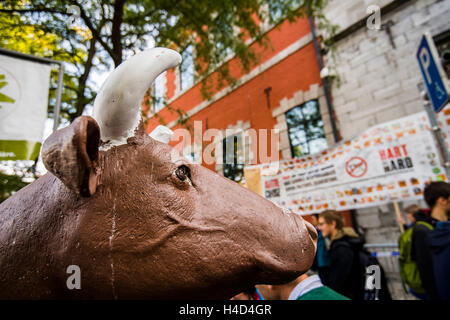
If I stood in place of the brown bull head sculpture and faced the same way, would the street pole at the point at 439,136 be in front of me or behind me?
in front

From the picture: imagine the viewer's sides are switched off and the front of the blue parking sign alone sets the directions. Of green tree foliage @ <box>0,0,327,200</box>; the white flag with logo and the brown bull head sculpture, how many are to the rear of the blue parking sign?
0

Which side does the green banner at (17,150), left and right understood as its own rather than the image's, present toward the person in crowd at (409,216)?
left

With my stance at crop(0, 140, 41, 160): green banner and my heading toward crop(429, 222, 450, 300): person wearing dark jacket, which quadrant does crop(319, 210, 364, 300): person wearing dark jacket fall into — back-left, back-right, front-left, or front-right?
front-left

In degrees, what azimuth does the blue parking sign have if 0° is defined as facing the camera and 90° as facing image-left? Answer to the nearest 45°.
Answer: approximately 45°

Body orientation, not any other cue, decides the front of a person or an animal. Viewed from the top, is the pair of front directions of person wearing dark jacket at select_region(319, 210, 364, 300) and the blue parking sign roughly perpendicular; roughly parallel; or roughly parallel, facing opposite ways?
roughly parallel

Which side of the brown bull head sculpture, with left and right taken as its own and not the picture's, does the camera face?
right

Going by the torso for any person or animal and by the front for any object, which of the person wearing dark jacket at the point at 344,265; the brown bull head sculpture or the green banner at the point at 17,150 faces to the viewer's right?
the brown bull head sculpture

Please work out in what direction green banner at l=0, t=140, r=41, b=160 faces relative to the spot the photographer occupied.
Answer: facing the viewer
